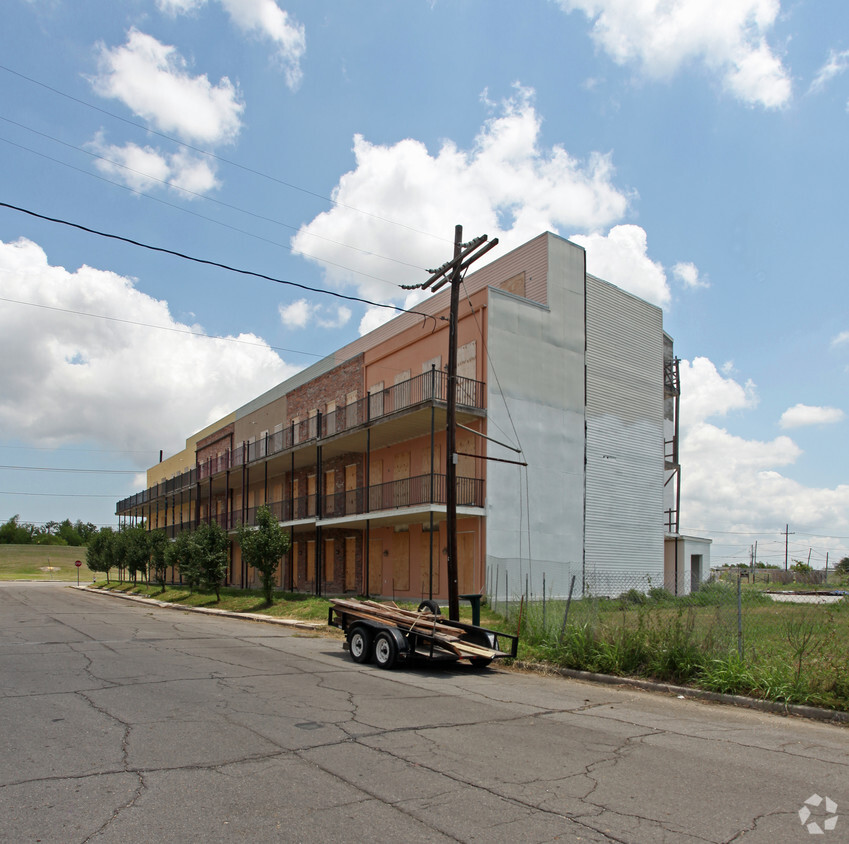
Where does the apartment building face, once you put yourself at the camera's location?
facing the viewer and to the left of the viewer

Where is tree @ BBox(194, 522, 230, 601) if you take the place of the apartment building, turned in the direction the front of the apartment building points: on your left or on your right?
on your right

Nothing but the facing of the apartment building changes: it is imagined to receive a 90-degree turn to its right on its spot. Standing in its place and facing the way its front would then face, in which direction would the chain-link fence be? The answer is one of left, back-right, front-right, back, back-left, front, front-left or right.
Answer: back-left

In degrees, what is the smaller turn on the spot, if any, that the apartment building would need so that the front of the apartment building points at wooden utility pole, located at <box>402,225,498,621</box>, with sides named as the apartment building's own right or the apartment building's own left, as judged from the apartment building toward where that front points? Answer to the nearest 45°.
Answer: approximately 45° to the apartment building's own left

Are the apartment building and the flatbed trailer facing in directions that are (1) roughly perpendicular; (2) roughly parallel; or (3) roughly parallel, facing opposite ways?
roughly perpendicular
